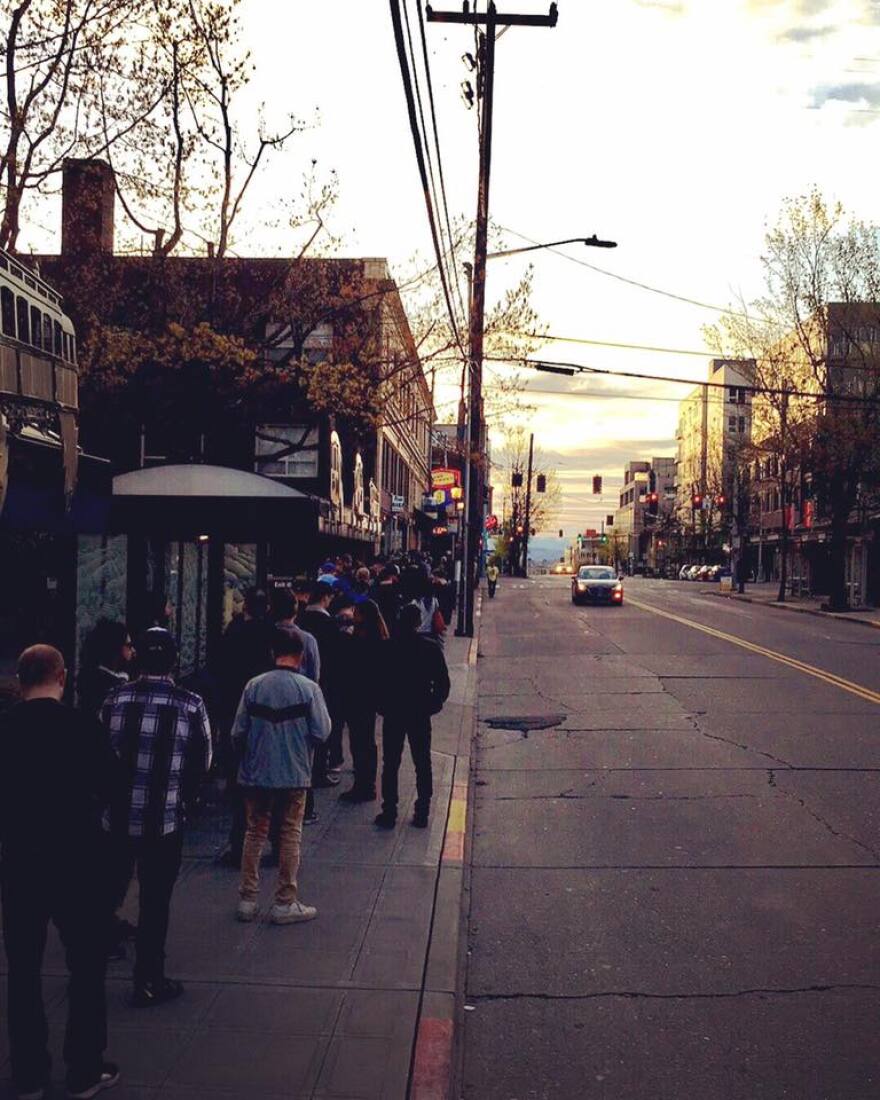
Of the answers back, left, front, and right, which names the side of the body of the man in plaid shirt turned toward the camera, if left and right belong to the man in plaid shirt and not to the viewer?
back

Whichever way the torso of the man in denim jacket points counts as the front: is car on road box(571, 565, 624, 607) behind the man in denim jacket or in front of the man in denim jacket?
in front

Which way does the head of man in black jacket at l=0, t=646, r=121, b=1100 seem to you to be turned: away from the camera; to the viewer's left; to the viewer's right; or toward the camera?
away from the camera

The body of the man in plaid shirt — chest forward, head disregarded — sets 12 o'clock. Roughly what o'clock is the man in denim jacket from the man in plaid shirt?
The man in denim jacket is roughly at 1 o'clock from the man in plaid shirt.

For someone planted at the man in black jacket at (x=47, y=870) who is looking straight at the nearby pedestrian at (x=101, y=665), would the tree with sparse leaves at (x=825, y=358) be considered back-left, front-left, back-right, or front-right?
front-right

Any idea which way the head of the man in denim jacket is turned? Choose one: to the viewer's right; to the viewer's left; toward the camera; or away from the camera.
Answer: away from the camera

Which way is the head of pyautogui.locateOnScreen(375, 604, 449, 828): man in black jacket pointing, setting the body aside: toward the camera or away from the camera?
away from the camera

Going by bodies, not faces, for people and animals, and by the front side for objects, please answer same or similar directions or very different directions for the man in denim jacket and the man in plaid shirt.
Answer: same or similar directions

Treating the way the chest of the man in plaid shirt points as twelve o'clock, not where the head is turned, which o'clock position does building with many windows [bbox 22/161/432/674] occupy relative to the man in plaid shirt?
The building with many windows is roughly at 12 o'clock from the man in plaid shirt.

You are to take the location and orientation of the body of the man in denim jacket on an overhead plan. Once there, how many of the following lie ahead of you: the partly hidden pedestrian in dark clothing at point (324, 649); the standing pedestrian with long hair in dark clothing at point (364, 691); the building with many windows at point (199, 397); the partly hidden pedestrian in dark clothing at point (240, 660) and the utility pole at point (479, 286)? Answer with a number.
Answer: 5

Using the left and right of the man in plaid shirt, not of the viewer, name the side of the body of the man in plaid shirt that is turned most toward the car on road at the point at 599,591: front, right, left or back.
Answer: front

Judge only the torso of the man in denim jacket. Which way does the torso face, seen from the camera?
away from the camera

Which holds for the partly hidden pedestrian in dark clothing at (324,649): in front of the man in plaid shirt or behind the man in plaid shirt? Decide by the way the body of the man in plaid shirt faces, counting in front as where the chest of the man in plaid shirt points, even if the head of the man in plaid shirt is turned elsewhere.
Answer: in front
